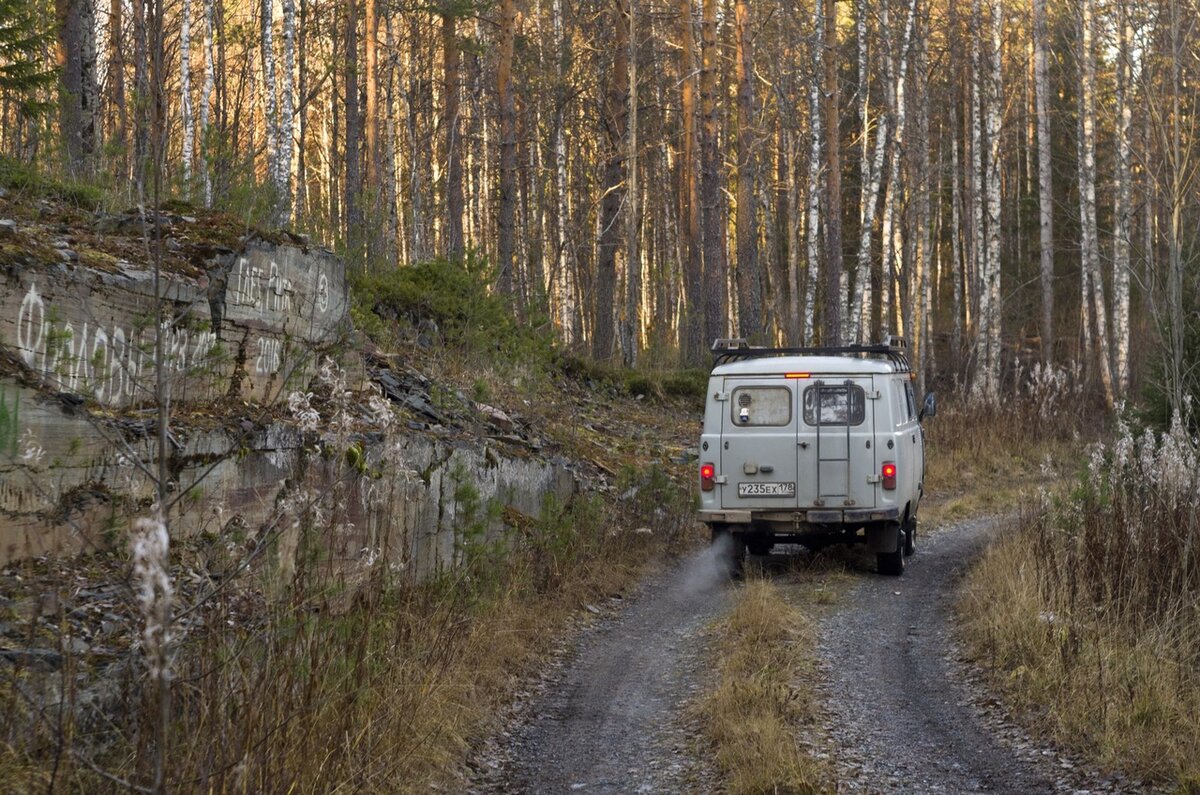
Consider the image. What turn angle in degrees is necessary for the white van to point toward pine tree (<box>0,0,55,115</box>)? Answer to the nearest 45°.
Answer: approximately 90° to its left

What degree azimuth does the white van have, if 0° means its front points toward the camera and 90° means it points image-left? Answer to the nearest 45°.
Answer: approximately 180°
